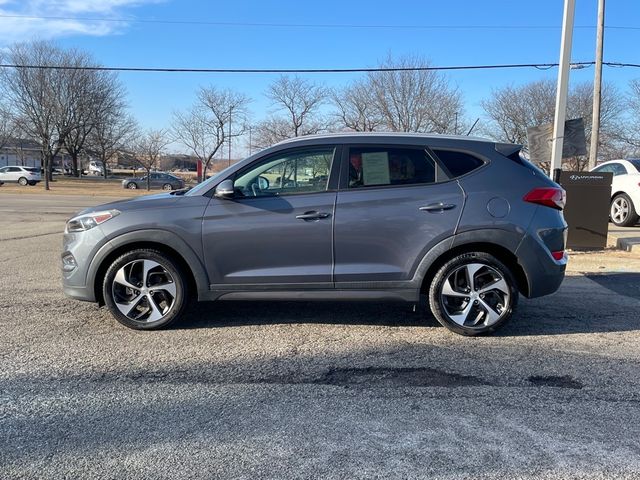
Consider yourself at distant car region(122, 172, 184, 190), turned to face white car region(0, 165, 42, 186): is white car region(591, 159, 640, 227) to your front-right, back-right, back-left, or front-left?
back-left

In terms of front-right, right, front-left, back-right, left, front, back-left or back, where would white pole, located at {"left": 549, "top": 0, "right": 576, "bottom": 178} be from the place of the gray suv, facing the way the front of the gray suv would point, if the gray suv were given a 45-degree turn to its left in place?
back

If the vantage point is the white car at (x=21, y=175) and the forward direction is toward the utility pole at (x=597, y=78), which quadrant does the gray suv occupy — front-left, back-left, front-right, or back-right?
front-right

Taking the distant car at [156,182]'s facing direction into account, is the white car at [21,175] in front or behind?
in front

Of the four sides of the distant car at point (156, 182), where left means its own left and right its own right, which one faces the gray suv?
left

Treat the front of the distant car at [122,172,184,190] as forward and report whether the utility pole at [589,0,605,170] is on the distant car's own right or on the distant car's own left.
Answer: on the distant car's own left

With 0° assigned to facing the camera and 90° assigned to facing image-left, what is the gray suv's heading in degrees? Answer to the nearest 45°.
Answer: approximately 90°

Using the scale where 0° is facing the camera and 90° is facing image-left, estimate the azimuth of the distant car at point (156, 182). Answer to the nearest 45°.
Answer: approximately 90°

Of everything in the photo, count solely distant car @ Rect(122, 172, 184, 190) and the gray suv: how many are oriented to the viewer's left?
2

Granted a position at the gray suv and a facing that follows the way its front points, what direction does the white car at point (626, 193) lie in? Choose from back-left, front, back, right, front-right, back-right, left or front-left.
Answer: back-right

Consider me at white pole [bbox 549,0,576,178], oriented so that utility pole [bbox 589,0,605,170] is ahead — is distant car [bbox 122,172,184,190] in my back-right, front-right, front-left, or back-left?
front-left

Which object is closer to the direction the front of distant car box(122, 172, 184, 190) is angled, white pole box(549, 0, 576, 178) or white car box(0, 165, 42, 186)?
the white car
